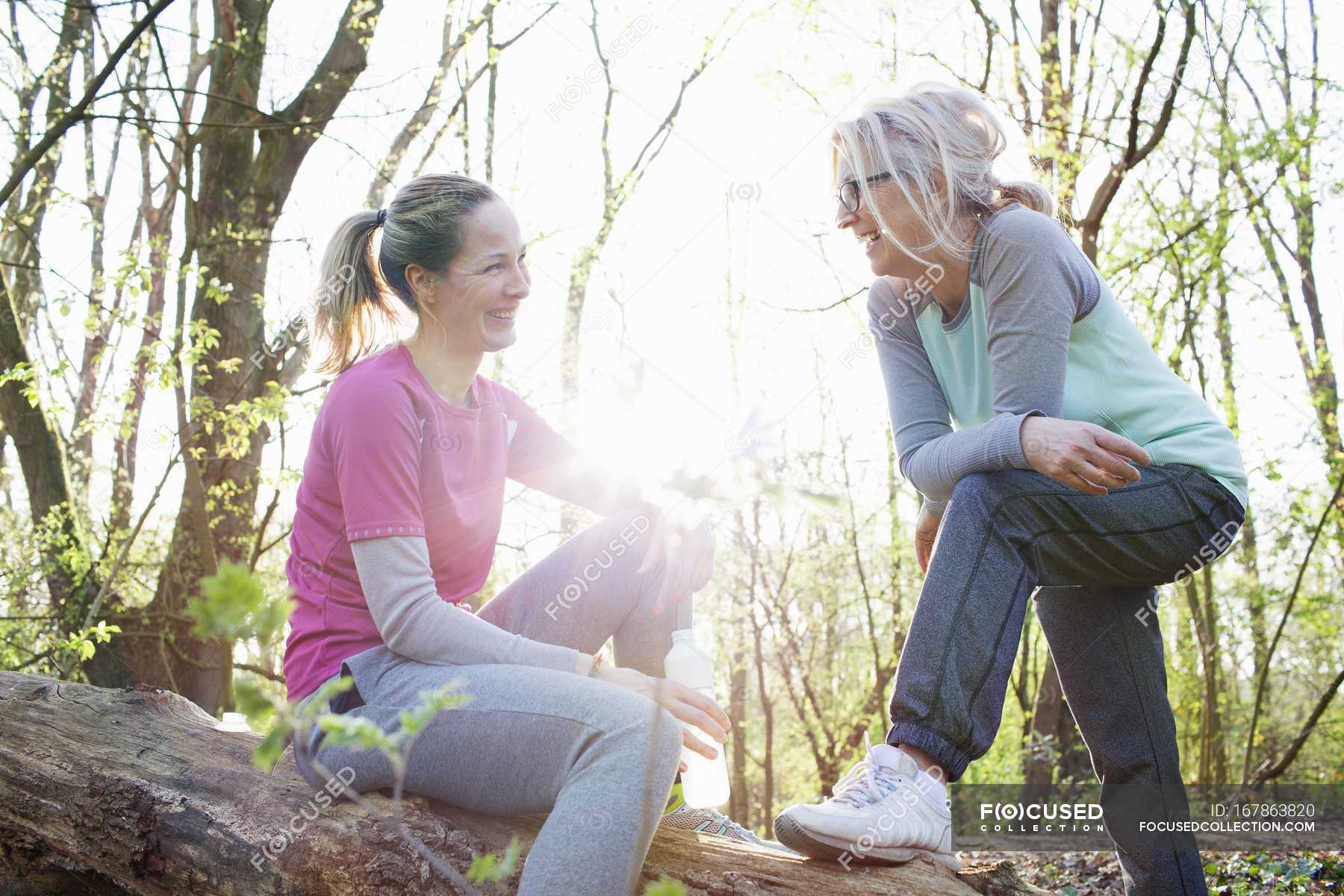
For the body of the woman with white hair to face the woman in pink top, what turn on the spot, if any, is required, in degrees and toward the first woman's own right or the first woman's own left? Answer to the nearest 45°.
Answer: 0° — they already face them

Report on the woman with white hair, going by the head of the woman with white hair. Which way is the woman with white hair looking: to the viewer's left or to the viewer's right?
to the viewer's left

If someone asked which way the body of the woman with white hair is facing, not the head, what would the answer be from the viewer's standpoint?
to the viewer's left
